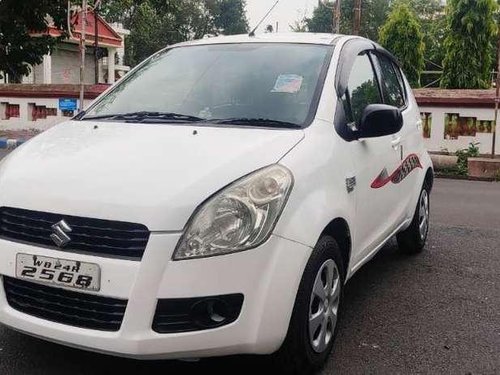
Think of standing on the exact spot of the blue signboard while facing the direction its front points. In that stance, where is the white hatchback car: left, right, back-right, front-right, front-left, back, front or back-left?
front

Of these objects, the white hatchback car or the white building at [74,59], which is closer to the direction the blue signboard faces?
the white hatchback car

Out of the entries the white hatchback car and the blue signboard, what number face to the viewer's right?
0

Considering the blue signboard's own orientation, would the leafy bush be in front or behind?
in front

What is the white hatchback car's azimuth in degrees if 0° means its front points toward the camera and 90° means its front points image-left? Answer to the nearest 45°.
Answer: approximately 45°

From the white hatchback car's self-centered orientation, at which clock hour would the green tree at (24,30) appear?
The green tree is roughly at 4 o'clock from the white hatchback car.

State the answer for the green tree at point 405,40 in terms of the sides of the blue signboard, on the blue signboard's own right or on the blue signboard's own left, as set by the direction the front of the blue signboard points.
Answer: on the blue signboard's own left

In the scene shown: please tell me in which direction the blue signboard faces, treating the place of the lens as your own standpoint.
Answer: facing the viewer

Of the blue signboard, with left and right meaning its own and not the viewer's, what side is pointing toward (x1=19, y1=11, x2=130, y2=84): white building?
back
